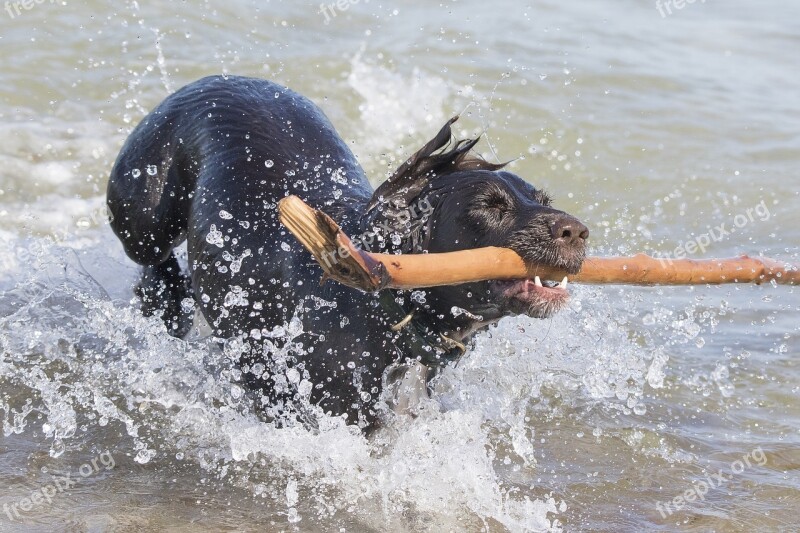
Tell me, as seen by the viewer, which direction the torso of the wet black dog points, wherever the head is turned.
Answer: to the viewer's right
